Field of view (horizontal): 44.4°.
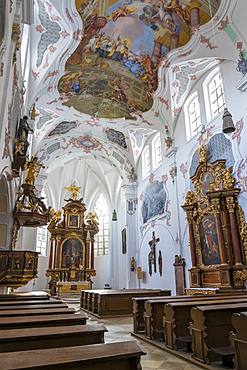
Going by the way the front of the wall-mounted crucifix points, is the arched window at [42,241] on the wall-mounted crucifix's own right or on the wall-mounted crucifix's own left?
on the wall-mounted crucifix's own right

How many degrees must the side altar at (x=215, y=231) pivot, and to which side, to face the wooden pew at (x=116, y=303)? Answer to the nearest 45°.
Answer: approximately 45° to its right

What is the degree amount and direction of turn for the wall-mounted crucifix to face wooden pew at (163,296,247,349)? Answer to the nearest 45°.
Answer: approximately 45° to its left

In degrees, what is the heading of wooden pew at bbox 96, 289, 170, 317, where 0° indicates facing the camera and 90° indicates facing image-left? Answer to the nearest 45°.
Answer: approximately 180°

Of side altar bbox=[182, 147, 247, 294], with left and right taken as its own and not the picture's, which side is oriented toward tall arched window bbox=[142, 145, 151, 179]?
right

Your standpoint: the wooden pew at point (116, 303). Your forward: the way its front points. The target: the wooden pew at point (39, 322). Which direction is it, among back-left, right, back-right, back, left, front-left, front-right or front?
back

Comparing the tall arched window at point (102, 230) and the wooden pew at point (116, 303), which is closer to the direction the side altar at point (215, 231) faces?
the wooden pew

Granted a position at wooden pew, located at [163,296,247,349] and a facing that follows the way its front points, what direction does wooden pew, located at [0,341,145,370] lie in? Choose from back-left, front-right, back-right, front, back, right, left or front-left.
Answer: back-left

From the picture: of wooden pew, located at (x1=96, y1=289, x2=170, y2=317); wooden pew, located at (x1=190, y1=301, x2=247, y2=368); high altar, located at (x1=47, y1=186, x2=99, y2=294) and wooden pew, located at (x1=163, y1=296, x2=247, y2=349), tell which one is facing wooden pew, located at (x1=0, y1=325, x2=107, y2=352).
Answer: the high altar

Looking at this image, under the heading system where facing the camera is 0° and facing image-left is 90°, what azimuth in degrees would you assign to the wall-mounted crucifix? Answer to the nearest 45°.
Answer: approximately 45°

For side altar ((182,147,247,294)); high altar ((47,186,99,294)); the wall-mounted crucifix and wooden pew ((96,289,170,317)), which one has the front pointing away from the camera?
the wooden pew

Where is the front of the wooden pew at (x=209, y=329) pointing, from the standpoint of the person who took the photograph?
facing away from the viewer and to the left of the viewer

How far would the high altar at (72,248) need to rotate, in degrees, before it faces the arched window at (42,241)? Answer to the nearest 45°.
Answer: approximately 135° to its right
